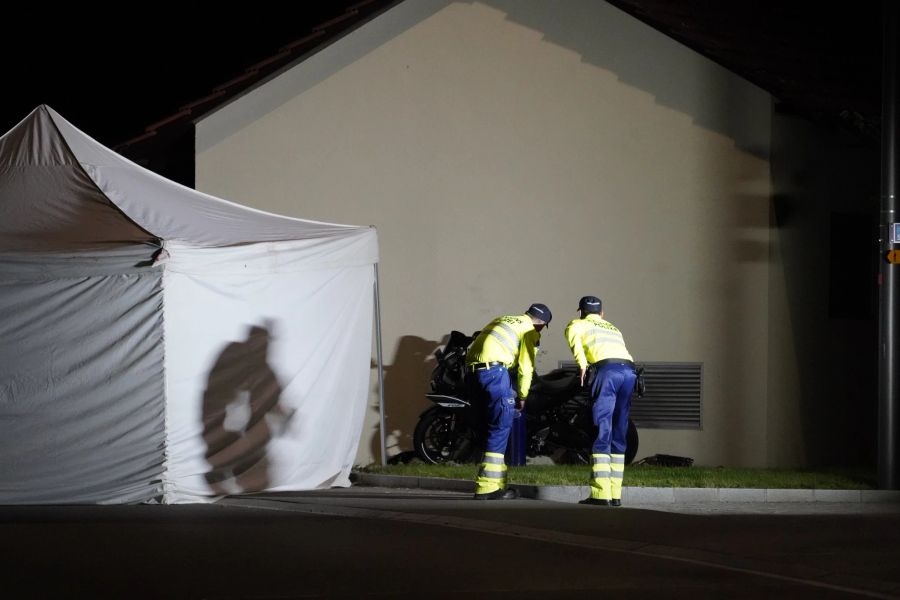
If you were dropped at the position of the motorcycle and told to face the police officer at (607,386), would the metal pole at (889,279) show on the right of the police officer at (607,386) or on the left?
left

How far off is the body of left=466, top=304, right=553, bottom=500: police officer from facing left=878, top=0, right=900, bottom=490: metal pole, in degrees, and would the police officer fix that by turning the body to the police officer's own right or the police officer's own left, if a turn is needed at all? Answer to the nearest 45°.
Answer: approximately 45° to the police officer's own right

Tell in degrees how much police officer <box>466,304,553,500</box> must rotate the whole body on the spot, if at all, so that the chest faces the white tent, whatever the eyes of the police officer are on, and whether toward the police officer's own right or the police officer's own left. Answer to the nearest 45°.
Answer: approximately 135° to the police officer's own left

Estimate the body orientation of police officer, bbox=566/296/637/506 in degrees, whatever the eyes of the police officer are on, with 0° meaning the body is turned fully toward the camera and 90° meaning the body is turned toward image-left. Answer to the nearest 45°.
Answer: approximately 135°

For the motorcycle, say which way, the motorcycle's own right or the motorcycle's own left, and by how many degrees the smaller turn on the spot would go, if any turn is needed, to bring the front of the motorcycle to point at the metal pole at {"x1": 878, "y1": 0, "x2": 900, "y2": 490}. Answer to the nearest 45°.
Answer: approximately 135° to the motorcycle's own left

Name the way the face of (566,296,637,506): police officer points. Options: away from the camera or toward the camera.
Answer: away from the camera

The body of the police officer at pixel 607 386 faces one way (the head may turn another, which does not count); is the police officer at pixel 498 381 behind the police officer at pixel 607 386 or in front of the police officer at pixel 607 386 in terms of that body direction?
in front

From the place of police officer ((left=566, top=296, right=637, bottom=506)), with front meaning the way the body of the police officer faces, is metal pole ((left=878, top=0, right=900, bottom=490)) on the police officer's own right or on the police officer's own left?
on the police officer's own right

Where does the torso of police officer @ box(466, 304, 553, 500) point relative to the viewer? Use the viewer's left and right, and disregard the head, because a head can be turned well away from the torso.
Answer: facing away from the viewer and to the right of the viewer

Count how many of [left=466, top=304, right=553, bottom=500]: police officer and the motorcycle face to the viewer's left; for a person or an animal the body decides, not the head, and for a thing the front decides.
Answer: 1

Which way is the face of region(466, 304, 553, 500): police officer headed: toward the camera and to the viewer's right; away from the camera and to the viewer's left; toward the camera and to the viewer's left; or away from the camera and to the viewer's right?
away from the camera and to the viewer's right

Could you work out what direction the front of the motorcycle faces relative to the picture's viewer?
facing to the left of the viewer
